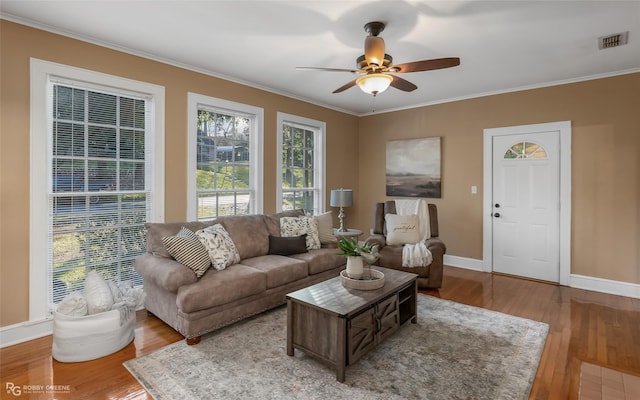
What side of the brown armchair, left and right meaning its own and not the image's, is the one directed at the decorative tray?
front

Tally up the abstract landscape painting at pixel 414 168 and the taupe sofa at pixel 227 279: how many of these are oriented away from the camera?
0

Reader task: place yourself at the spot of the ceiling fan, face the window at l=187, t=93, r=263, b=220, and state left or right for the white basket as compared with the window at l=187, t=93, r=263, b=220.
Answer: left

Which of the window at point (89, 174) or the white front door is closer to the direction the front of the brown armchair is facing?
the window

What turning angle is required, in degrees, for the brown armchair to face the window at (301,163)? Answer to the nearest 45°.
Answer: approximately 45° to its right

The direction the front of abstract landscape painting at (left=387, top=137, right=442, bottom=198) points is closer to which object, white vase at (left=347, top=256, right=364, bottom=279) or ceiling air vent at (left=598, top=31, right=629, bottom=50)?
the white vase

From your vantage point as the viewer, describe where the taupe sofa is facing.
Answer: facing the viewer and to the right of the viewer

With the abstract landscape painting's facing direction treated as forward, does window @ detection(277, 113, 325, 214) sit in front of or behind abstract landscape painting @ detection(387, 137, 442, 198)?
in front

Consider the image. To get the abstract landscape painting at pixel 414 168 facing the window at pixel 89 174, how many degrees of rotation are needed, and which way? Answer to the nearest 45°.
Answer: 0° — it already faces it

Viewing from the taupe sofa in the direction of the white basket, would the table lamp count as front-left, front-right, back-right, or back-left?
back-right

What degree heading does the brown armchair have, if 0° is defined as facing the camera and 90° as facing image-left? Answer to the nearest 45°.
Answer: approximately 45°

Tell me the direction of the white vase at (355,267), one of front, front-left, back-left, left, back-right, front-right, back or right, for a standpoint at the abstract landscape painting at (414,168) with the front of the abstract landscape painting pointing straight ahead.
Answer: front-left
